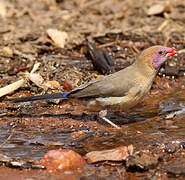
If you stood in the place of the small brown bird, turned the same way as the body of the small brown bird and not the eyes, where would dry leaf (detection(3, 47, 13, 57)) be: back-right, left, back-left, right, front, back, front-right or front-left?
back-left

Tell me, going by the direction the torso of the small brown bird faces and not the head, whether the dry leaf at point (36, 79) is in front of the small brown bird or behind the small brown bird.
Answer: behind

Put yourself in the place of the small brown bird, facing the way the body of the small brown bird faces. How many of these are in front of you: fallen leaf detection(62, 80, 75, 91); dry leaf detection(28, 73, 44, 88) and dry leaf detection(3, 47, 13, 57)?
0

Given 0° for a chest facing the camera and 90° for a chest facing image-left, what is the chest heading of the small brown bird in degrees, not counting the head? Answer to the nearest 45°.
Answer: approximately 270°

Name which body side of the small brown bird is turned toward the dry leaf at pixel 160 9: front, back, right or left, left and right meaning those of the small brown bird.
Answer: left

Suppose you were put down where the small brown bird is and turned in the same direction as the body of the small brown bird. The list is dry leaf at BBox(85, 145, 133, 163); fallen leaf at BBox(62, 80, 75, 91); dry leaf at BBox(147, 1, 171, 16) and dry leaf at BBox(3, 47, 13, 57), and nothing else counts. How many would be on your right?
1

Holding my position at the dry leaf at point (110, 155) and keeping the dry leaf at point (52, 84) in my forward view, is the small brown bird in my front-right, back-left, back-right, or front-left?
front-right

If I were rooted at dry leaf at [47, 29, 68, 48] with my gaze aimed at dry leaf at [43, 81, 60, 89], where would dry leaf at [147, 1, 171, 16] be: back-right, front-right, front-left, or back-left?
back-left

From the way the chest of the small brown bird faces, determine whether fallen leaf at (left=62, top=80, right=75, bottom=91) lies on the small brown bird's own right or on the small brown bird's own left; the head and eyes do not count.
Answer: on the small brown bird's own left
